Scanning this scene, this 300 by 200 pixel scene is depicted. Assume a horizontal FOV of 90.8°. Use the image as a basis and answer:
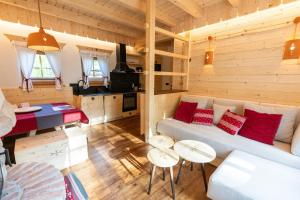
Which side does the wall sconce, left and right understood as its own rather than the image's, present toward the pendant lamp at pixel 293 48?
left

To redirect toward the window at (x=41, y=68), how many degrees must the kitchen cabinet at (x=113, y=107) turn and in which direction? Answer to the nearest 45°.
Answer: approximately 135° to its right

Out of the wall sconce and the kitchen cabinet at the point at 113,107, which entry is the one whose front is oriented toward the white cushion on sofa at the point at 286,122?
the kitchen cabinet

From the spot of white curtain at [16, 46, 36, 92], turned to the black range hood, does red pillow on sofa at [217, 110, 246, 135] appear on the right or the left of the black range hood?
right

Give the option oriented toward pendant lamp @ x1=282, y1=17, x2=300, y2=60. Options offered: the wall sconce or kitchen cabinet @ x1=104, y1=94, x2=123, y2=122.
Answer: the kitchen cabinet

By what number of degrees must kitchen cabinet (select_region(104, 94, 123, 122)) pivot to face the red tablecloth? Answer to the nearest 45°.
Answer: approximately 90° to its right

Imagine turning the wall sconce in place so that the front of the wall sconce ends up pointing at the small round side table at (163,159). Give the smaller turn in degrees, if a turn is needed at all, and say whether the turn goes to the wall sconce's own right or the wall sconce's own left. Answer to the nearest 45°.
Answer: approximately 45° to the wall sconce's own left

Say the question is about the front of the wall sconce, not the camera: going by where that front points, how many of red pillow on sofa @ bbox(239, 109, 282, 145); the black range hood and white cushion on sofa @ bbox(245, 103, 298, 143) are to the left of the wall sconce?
2

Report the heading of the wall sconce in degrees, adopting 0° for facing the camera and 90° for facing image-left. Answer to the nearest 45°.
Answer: approximately 45°

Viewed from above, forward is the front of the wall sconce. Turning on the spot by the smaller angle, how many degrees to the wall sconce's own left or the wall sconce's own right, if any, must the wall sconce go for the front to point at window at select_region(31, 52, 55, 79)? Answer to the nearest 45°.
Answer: approximately 45° to the wall sconce's own right

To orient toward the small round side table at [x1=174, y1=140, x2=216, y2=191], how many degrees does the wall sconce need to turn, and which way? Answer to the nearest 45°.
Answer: approximately 45° to its left

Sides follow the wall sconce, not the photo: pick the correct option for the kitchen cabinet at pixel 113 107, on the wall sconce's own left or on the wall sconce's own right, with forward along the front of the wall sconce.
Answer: on the wall sconce's own right
